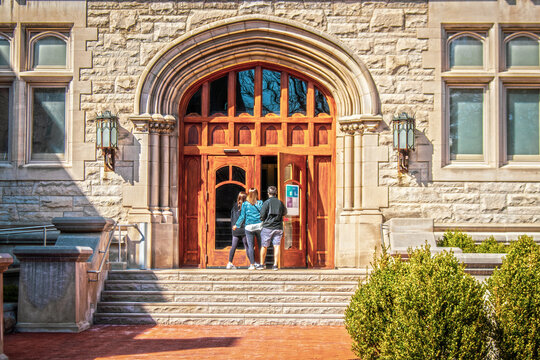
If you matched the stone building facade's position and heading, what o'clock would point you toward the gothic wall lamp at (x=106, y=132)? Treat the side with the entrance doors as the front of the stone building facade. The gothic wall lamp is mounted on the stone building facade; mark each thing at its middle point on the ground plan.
The gothic wall lamp is roughly at 3 o'clock from the stone building facade.

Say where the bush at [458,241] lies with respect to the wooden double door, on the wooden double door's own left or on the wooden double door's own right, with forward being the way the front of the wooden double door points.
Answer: on the wooden double door's own left

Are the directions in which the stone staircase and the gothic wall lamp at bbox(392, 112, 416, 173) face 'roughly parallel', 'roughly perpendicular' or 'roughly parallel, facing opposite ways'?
roughly parallel

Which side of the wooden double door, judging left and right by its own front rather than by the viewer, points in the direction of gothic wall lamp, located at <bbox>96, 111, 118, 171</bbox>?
right

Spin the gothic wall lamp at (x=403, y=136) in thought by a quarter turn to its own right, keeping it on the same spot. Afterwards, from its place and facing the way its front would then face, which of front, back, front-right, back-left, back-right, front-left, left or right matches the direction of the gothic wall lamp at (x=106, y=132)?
front

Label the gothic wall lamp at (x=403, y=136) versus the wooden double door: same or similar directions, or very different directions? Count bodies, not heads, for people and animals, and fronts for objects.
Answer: same or similar directions

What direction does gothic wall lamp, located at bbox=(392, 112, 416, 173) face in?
toward the camera

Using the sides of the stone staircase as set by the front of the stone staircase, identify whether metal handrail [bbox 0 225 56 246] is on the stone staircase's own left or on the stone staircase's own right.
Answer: on the stone staircase's own right

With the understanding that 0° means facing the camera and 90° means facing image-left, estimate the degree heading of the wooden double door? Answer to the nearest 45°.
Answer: approximately 0°

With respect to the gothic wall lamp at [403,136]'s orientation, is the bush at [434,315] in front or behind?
in front

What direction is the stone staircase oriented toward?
toward the camera

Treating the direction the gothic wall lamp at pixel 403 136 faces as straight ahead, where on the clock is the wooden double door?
The wooden double door is roughly at 3 o'clock from the gothic wall lamp.

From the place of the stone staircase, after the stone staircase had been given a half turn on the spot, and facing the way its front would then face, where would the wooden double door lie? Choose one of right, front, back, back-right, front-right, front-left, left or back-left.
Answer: front
